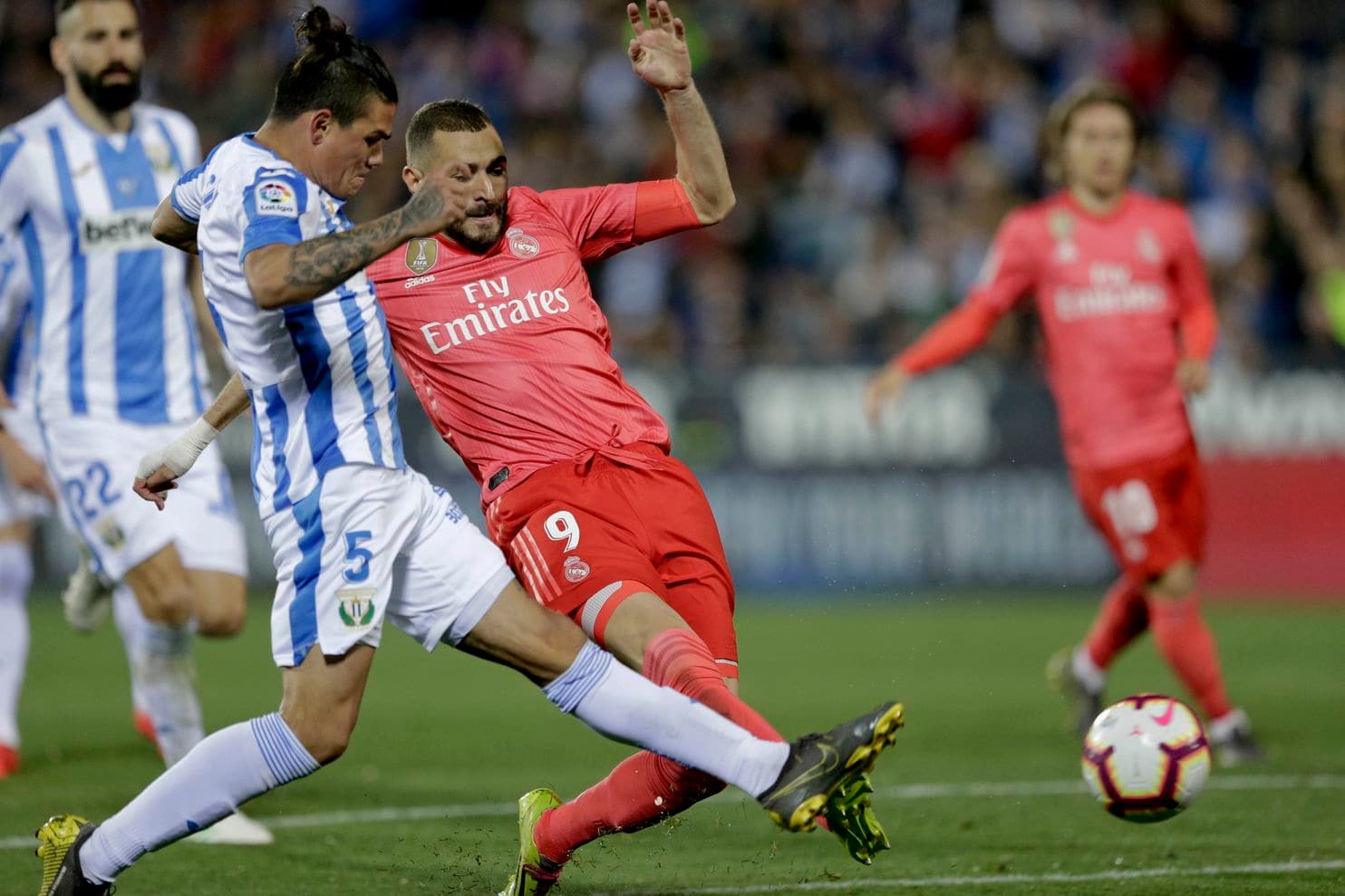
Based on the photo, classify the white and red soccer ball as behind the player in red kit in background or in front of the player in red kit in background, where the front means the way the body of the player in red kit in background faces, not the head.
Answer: in front

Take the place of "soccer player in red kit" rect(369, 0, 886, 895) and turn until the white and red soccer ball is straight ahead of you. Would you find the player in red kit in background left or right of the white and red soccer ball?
left

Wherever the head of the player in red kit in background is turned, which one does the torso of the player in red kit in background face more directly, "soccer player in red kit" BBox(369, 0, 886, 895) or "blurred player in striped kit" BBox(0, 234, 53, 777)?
the soccer player in red kit

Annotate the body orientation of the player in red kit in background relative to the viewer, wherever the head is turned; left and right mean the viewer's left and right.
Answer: facing the viewer

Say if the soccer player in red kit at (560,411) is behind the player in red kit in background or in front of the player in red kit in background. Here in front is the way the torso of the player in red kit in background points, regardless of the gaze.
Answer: in front

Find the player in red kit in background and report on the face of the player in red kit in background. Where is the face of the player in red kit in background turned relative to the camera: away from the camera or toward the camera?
toward the camera

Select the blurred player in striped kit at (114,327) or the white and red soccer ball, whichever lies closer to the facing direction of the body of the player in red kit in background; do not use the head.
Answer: the white and red soccer ball
